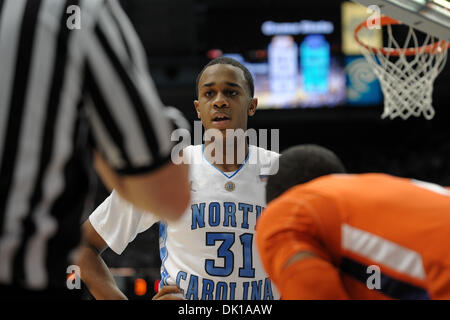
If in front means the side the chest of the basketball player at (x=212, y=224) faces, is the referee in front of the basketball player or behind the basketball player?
in front

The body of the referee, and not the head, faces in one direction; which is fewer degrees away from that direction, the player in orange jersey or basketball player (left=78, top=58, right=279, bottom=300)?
the basketball player

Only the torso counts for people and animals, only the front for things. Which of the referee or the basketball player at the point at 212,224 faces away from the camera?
the referee

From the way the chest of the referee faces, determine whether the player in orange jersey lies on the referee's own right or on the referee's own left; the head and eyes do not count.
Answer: on the referee's own right

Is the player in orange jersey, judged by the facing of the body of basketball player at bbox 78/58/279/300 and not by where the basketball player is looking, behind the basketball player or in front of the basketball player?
in front

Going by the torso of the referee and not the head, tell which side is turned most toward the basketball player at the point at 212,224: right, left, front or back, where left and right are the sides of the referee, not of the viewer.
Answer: front

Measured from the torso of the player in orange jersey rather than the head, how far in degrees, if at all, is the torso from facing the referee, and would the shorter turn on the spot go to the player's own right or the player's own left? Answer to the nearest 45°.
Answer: approximately 45° to the player's own left

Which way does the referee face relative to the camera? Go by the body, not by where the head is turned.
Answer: away from the camera
